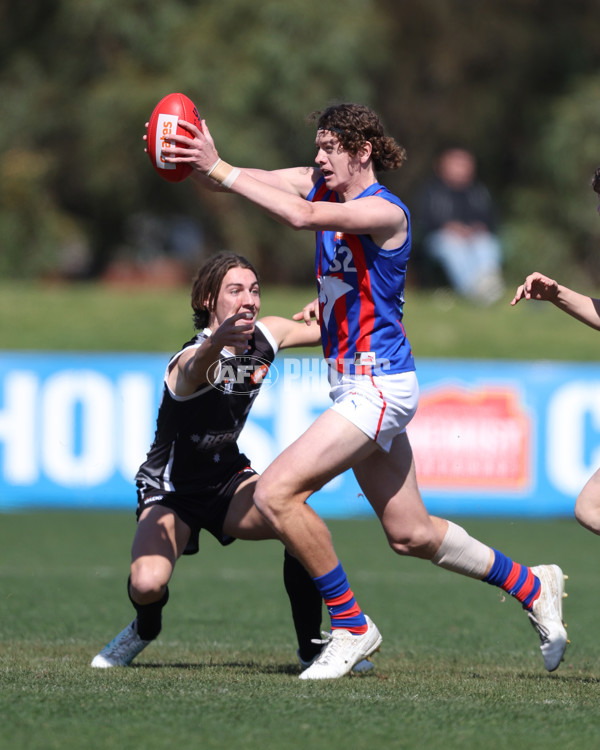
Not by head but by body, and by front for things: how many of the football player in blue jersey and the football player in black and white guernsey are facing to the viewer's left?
1

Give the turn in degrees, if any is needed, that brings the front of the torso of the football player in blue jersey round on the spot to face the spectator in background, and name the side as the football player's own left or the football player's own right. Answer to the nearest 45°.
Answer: approximately 90° to the football player's own right

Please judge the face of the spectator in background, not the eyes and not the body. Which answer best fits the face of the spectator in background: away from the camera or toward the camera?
toward the camera

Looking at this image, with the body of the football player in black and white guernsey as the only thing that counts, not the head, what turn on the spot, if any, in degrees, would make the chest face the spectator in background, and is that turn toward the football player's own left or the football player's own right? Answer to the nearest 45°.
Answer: approximately 135° to the football player's own left

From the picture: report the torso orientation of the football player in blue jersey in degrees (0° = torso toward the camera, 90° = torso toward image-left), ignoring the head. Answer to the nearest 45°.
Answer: approximately 90°

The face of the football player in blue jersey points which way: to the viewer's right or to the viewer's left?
to the viewer's left

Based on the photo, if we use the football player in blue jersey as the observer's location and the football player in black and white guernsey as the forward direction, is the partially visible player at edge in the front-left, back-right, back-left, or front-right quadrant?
back-right

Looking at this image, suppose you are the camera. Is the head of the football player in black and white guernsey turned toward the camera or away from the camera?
toward the camera
